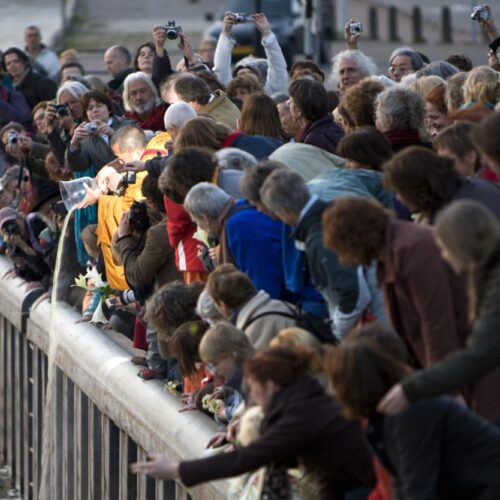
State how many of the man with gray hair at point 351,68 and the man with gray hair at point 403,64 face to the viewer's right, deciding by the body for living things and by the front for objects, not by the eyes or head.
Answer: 0

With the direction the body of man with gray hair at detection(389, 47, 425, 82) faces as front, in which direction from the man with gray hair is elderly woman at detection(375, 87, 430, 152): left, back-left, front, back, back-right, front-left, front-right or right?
front-left

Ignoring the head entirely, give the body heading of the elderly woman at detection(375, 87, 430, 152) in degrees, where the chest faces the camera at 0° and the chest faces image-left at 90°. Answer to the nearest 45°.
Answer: approximately 135°

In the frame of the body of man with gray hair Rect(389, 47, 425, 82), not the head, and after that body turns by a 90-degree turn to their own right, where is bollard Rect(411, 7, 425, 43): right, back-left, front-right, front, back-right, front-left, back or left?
front-right

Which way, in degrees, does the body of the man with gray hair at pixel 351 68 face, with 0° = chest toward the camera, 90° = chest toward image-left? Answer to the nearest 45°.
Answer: approximately 45°

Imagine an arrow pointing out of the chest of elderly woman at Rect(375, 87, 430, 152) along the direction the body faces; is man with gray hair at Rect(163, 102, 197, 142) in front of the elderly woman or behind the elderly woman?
in front

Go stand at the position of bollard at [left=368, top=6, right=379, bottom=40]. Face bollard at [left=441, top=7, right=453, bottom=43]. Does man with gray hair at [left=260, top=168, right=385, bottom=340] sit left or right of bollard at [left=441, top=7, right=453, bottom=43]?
right
